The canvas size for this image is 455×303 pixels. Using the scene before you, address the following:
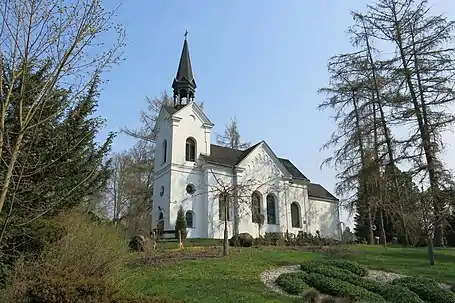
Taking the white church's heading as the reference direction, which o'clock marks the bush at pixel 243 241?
The bush is roughly at 10 o'clock from the white church.

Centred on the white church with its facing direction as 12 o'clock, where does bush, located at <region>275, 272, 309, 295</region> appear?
The bush is roughly at 10 o'clock from the white church.

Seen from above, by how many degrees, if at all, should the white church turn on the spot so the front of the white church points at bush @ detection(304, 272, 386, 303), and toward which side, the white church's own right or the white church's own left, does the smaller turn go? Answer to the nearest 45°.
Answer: approximately 45° to the white church's own left

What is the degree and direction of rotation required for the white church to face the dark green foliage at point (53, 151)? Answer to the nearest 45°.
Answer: approximately 45° to its left

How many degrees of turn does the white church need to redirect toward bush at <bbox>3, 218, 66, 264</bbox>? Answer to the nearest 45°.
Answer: approximately 45° to its left

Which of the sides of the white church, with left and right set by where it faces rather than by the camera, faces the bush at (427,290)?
left

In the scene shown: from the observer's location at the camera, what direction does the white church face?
facing the viewer and to the left of the viewer
